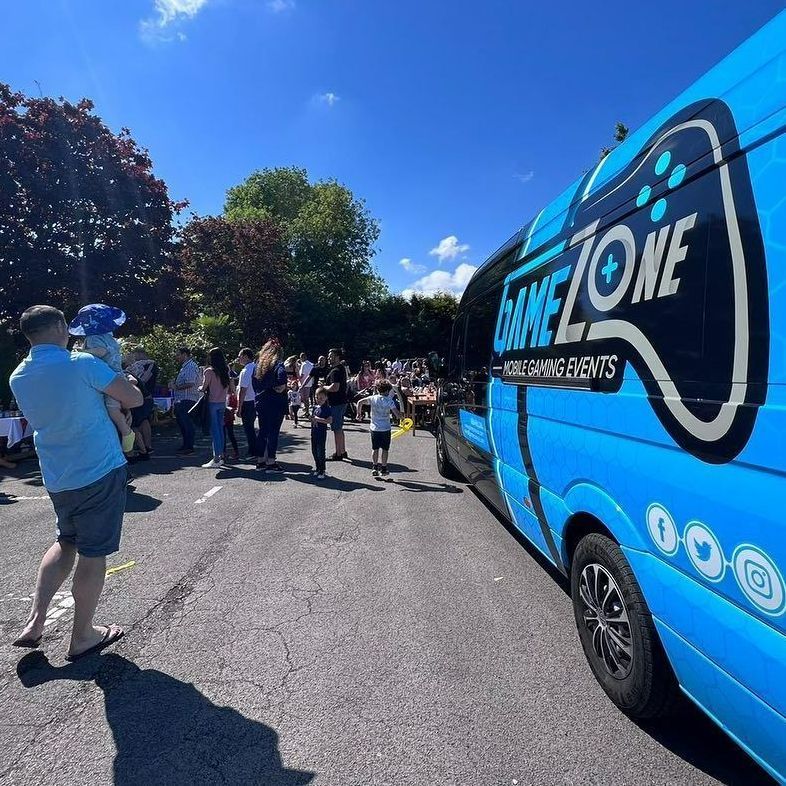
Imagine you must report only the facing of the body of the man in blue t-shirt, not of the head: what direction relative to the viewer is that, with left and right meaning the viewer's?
facing away from the viewer and to the right of the viewer

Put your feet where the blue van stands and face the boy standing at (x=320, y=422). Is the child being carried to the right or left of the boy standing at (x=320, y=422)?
left

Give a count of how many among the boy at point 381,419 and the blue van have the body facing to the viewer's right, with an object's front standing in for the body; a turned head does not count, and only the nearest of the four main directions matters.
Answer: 0

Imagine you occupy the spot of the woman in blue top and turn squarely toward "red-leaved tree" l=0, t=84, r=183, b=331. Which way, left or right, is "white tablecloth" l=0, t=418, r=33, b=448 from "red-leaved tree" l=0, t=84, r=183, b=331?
left

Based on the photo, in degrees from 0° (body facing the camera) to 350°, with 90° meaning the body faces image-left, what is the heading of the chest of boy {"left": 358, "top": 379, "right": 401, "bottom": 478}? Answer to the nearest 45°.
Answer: approximately 180°

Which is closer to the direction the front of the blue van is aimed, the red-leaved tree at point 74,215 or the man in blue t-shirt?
the red-leaved tree

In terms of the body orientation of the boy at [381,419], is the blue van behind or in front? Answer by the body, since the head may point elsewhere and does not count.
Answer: behind

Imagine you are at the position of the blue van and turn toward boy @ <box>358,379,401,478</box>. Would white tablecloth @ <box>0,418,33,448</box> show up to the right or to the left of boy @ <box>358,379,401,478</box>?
left

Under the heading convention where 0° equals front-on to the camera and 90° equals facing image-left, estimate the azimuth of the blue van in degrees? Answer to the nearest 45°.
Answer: approximately 135°

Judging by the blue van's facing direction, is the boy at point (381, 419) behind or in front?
in front

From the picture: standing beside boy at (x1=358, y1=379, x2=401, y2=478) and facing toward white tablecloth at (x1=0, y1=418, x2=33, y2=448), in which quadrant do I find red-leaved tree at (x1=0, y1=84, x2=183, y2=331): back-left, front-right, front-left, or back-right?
front-right

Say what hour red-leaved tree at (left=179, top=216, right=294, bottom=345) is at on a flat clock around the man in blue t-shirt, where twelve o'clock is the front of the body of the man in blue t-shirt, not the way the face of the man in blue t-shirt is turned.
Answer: The red-leaved tree is roughly at 11 o'clock from the man in blue t-shirt.

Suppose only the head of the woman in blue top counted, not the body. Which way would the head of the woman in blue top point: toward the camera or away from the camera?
away from the camera
